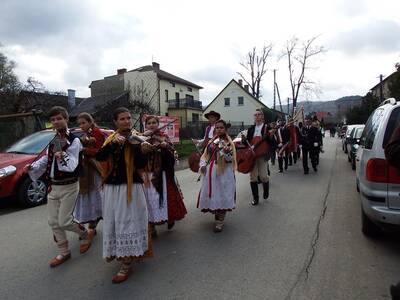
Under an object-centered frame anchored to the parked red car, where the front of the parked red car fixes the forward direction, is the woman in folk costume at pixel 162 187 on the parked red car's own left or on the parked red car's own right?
on the parked red car's own left

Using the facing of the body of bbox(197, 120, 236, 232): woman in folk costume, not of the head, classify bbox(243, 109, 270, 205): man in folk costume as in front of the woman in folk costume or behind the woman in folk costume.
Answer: behind

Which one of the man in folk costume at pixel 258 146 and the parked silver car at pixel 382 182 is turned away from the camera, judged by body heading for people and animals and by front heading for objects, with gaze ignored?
the parked silver car

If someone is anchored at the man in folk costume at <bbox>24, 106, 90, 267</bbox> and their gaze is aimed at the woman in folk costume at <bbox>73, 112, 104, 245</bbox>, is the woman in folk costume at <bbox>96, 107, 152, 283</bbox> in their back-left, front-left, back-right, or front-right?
back-right

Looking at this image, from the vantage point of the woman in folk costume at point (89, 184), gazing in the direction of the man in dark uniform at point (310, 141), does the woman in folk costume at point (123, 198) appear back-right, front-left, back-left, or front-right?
back-right

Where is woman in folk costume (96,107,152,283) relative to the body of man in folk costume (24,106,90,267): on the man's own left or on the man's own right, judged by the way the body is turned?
on the man's own left

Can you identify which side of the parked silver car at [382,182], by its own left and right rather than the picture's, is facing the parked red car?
left

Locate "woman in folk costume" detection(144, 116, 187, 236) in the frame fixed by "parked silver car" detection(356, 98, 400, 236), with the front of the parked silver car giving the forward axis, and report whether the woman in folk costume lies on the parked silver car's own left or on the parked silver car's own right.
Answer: on the parked silver car's own left

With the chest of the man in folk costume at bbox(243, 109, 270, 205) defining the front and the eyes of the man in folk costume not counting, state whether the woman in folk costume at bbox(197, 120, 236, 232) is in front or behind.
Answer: in front

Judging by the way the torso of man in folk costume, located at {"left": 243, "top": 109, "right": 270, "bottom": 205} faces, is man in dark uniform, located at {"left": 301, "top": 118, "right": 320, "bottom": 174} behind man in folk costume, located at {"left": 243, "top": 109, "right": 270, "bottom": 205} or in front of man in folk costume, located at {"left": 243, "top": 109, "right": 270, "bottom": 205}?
behind
